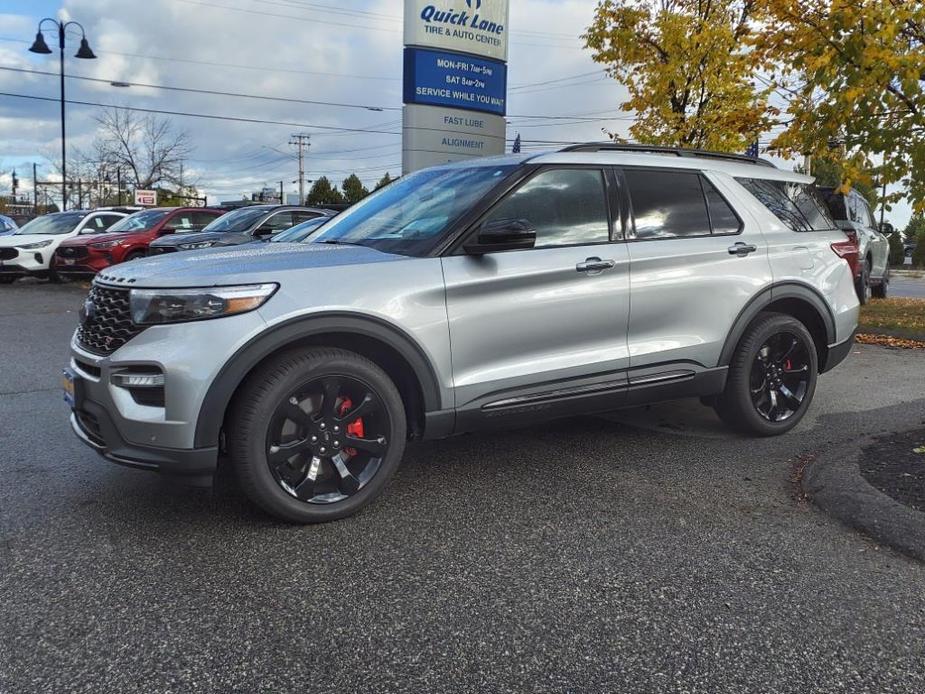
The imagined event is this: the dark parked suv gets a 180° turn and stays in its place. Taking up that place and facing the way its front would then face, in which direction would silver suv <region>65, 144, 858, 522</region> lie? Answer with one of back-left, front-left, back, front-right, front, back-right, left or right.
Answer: back-right

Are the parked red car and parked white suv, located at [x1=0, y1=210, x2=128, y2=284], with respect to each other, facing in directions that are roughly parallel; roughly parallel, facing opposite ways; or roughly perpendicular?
roughly parallel

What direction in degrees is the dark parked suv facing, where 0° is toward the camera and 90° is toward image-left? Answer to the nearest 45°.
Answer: approximately 45°

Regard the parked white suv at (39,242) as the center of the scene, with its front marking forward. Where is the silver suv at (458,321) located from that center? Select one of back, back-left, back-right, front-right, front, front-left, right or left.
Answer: front-left

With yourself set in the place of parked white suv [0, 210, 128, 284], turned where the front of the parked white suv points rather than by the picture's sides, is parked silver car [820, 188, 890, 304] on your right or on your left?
on your left

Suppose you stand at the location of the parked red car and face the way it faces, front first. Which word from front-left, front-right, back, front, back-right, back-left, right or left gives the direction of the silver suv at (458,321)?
front-left

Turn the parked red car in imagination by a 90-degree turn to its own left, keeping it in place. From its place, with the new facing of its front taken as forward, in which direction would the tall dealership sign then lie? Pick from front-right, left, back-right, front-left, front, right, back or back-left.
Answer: front

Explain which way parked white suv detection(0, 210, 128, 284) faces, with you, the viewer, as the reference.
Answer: facing the viewer and to the left of the viewer

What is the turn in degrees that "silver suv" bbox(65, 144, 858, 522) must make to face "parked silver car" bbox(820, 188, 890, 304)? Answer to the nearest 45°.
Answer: approximately 180°

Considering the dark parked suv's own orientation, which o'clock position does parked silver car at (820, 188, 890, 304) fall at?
The parked silver car is roughly at 8 o'clock from the dark parked suv.

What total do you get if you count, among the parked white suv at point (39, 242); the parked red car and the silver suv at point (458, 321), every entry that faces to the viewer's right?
0

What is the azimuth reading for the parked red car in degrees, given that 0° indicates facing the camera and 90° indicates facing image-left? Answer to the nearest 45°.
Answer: approximately 45°

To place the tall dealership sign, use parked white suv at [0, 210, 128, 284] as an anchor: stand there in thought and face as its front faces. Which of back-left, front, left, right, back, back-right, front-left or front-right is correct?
left
